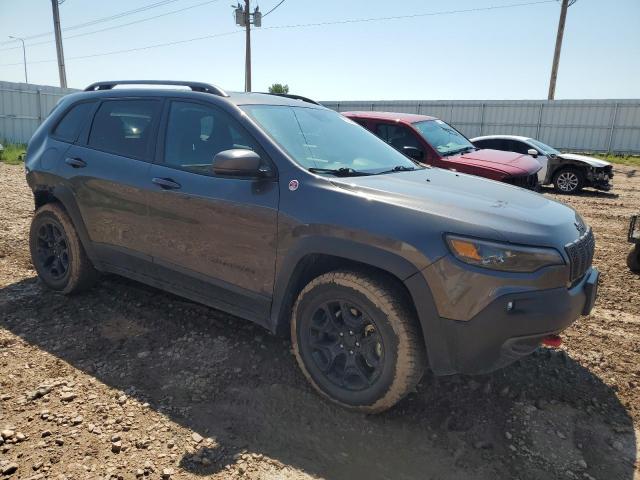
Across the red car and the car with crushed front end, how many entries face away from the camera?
0

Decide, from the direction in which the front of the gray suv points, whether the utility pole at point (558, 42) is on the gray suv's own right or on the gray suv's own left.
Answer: on the gray suv's own left

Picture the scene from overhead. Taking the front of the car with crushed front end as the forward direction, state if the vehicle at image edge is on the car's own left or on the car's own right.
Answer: on the car's own right

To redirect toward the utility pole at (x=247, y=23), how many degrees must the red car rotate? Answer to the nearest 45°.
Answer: approximately 180°

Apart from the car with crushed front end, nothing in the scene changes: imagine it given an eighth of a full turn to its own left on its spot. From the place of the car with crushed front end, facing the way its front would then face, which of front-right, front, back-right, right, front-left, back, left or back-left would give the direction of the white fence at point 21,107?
back-left

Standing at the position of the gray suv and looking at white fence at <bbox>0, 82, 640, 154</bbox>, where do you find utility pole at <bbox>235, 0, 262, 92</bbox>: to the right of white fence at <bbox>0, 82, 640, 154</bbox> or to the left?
left

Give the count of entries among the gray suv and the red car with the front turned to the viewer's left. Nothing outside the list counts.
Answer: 0

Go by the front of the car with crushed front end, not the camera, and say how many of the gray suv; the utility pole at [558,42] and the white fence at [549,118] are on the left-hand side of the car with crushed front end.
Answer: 2

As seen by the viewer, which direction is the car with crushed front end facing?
to the viewer's right

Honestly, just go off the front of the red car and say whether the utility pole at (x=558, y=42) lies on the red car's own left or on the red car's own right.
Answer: on the red car's own left

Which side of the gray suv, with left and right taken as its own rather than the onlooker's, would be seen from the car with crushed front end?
left

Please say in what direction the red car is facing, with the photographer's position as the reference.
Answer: facing the viewer and to the right of the viewer

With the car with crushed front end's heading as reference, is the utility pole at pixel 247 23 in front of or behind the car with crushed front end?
behind

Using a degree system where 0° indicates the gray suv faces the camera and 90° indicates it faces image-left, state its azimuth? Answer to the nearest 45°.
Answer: approximately 315°
